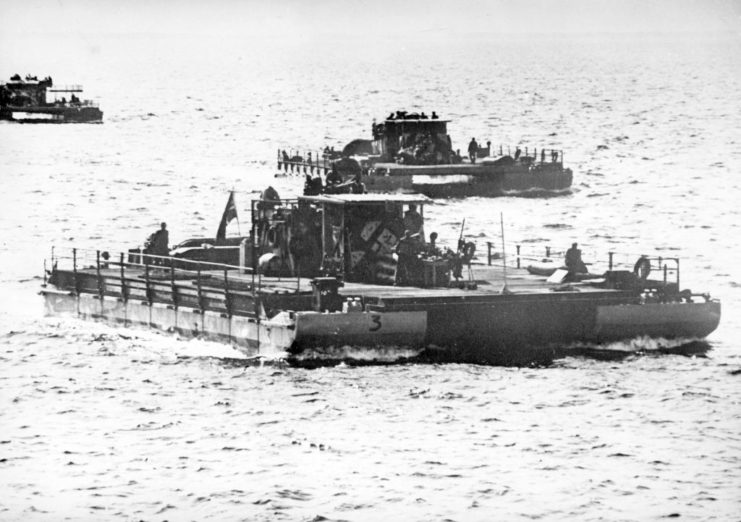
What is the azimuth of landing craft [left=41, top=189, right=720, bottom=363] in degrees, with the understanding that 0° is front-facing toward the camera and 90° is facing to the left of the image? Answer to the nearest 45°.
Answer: approximately 315°
